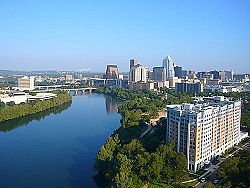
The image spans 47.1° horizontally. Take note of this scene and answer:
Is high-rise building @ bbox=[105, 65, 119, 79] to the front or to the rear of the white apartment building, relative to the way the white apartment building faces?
to the rear

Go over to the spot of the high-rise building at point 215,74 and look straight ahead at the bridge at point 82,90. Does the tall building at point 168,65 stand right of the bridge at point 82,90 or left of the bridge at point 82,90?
right

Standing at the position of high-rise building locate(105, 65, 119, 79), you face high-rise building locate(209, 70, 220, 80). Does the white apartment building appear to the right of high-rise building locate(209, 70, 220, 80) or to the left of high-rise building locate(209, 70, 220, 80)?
right

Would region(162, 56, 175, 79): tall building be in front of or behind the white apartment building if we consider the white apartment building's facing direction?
behind

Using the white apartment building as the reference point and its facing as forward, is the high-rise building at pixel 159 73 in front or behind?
behind

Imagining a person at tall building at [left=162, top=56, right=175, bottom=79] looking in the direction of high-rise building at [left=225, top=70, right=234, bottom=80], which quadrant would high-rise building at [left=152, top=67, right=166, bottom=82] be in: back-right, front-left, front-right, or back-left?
back-right
